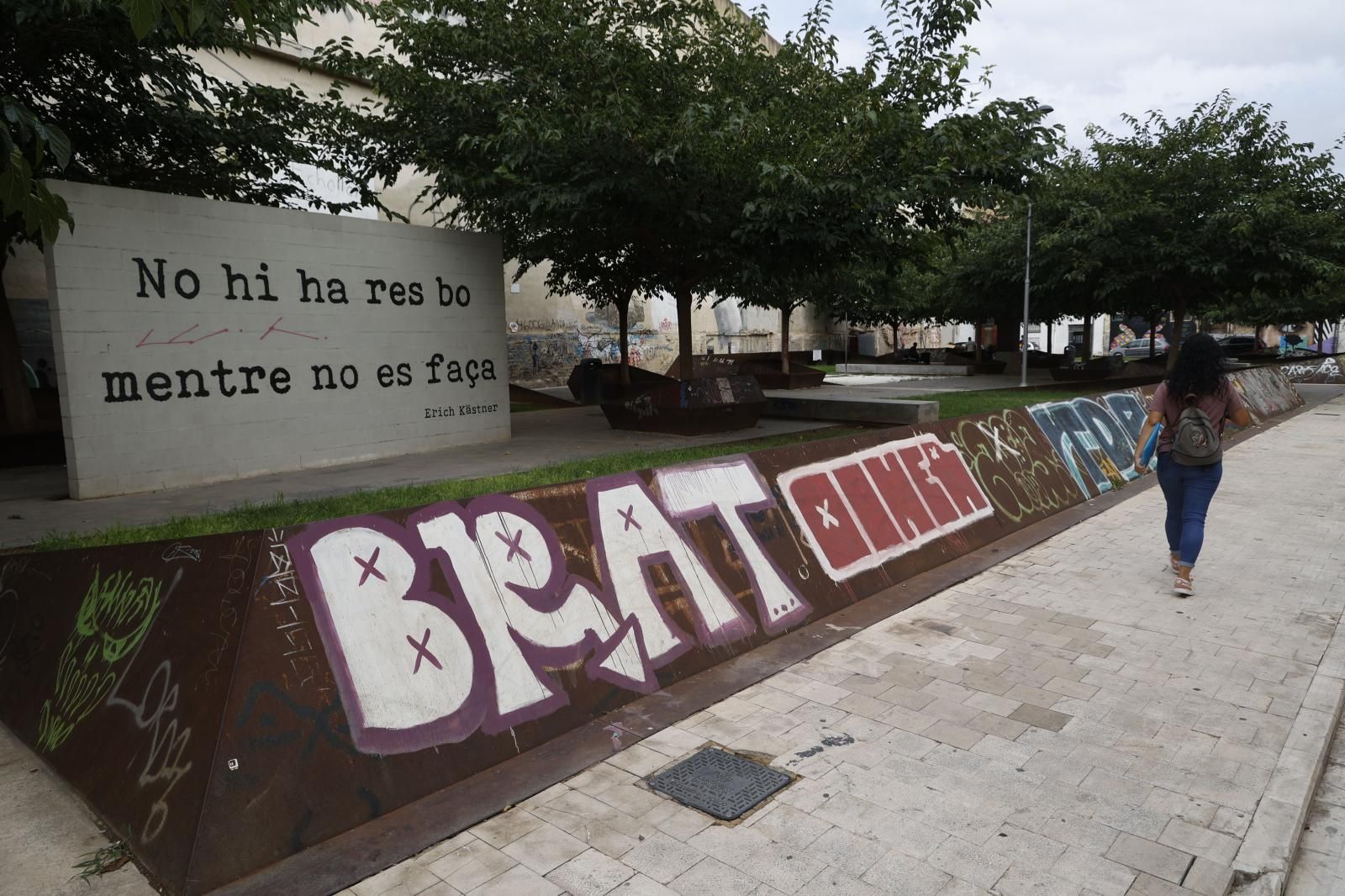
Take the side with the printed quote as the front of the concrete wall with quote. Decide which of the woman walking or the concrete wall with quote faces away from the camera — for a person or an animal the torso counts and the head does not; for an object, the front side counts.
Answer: the woman walking

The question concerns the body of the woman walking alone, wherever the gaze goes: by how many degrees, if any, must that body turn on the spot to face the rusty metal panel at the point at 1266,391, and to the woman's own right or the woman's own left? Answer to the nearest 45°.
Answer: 0° — they already face it

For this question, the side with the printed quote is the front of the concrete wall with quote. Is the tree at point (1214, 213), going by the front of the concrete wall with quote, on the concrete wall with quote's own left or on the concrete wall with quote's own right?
on the concrete wall with quote's own left

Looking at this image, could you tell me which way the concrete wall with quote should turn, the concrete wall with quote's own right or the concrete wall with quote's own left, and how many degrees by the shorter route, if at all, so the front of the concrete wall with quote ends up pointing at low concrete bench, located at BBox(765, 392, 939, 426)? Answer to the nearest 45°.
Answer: approximately 45° to the concrete wall with quote's own left

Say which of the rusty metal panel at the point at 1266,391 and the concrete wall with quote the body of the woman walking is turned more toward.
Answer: the rusty metal panel

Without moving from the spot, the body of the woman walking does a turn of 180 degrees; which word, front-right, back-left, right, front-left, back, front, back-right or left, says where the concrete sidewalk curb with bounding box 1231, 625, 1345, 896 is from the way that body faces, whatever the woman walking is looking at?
front

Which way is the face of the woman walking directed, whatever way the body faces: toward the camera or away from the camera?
away from the camera

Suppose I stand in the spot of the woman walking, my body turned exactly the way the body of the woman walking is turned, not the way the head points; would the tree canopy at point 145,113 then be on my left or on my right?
on my left

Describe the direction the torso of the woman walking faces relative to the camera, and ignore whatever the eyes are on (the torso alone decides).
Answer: away from the camera

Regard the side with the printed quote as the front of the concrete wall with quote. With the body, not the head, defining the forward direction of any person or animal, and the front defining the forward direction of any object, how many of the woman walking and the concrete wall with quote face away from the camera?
1
